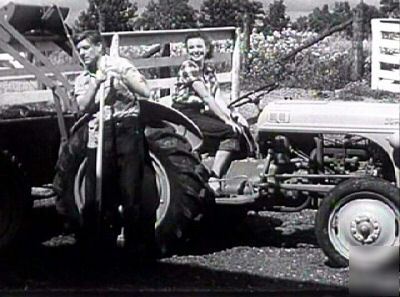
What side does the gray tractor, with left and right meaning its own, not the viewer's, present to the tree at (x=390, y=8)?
left

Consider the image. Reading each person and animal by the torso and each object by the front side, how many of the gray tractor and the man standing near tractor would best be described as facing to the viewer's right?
1

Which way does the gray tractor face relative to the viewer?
to the viewer's right

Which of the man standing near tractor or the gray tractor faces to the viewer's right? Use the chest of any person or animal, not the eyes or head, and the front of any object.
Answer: the gray tractor

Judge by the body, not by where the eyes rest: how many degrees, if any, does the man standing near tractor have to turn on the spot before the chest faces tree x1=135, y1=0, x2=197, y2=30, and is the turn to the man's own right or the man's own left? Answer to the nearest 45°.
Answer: approximately 135° to the man's own right

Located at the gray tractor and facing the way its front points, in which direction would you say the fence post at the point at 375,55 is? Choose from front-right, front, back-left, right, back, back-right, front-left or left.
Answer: left

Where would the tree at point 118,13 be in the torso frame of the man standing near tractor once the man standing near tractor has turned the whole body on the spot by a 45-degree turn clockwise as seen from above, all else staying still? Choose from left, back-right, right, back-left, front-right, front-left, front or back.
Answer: right

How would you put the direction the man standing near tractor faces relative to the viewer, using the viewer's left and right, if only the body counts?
facing the viewer and to the left of the viewer

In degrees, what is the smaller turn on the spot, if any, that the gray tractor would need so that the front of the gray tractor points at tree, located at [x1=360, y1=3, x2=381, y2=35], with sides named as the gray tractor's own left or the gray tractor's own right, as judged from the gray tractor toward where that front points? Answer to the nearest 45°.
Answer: approximately 90° to the gray tractor's own left

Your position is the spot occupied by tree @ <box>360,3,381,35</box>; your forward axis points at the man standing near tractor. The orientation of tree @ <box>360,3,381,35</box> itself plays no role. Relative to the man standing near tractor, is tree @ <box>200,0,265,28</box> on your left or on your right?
right

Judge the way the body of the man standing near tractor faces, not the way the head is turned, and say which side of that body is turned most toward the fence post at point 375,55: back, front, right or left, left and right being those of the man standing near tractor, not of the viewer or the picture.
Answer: back
